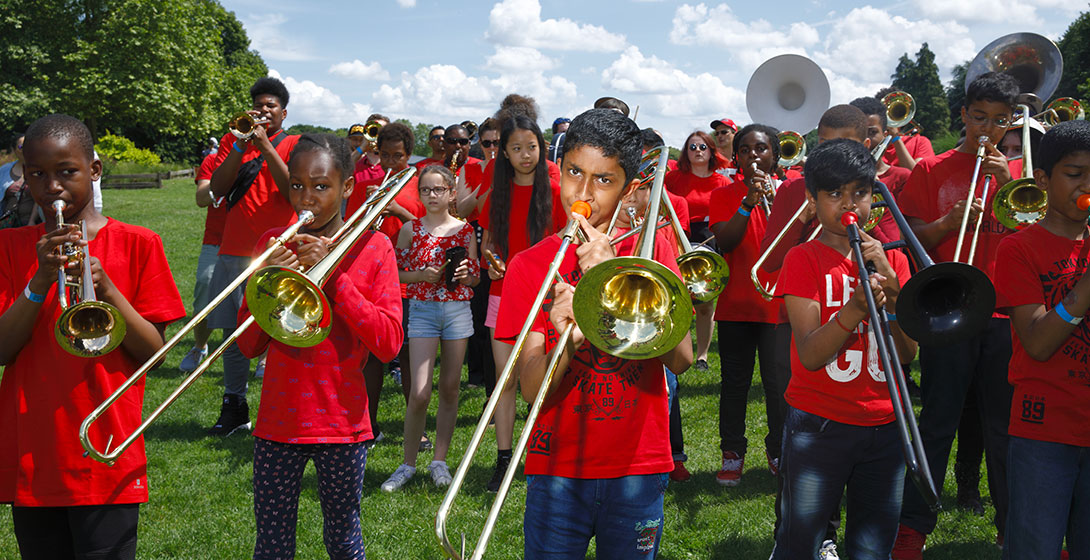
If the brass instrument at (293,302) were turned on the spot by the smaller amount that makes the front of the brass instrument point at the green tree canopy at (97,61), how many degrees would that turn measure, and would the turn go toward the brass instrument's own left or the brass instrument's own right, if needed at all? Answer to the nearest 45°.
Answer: approximately 135° to the brass instrument's own right

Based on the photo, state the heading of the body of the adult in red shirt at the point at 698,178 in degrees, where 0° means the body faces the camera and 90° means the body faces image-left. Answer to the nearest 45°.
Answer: approximately 0°

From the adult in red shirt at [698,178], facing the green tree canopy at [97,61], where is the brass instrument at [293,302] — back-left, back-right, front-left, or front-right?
back-left

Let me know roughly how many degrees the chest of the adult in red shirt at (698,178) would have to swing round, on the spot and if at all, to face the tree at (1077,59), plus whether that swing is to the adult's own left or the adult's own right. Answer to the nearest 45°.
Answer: approximately 135° to the adult's own left

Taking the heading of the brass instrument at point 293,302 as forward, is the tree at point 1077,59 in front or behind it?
behind

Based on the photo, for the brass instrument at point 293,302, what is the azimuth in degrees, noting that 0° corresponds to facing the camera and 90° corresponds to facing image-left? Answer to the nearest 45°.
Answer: approximately 45°

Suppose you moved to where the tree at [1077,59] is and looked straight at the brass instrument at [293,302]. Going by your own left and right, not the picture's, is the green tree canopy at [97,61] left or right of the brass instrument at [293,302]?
right

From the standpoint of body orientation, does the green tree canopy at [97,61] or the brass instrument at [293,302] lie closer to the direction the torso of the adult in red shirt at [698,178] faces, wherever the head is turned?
the brass instrument

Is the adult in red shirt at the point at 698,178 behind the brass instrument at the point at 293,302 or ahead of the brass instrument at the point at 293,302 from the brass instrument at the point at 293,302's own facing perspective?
behind

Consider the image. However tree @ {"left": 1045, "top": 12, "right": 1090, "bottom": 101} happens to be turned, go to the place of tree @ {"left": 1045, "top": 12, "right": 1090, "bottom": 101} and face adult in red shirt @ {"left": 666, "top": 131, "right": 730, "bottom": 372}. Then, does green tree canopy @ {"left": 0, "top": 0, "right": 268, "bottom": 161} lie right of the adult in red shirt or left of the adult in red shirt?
right

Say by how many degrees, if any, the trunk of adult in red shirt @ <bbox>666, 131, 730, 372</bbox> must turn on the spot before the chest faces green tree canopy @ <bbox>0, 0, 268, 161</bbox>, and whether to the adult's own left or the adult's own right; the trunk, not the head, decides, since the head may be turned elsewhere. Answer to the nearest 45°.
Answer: approximately 135° to the adult's own right
